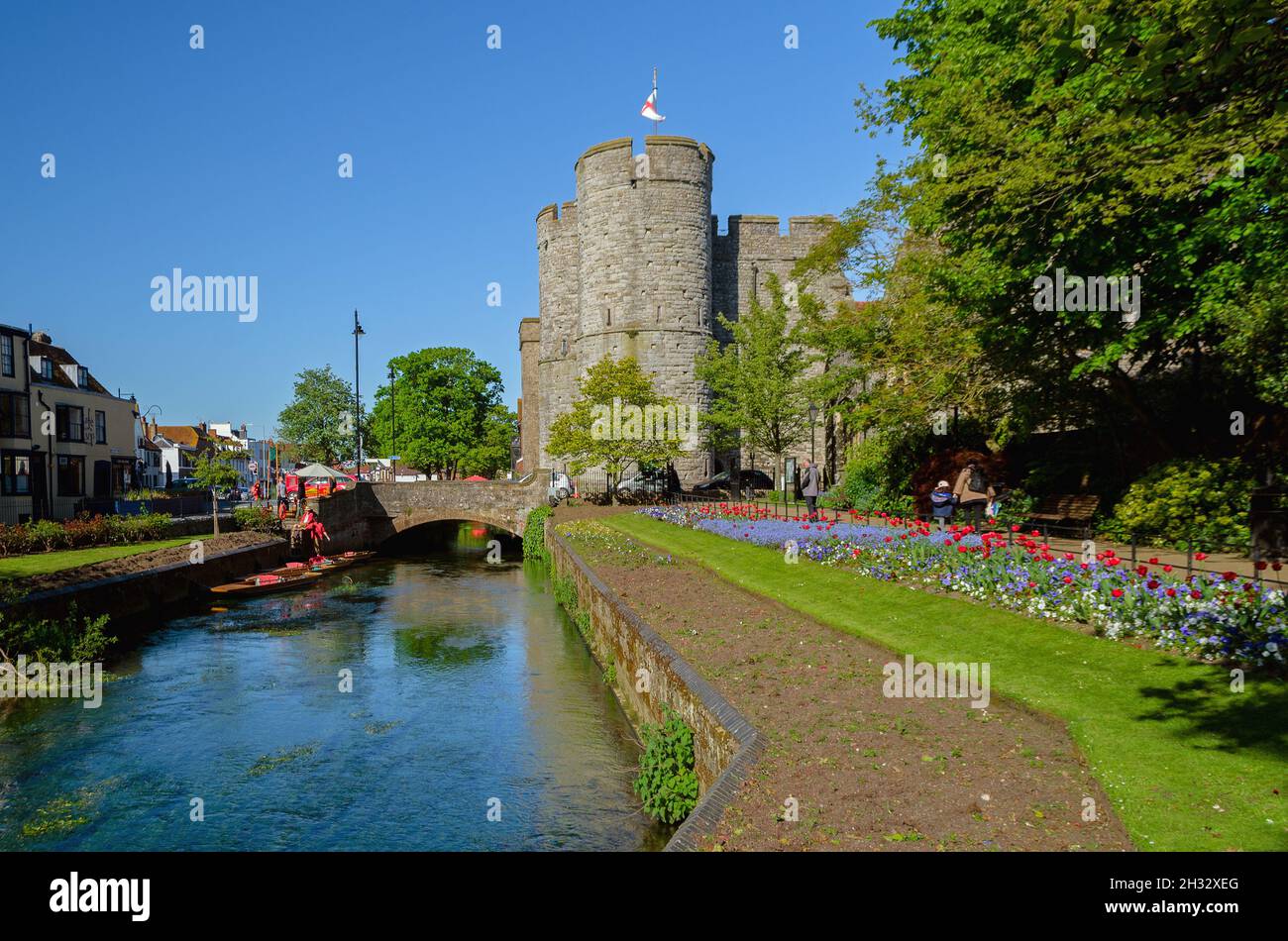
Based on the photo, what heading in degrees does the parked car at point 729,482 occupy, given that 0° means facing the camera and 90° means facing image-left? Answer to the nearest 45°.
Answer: approximately 90°

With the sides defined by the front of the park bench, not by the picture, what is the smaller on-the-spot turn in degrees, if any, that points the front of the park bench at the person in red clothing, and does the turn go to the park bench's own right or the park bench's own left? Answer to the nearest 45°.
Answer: approximately 45° to the park bench's own right

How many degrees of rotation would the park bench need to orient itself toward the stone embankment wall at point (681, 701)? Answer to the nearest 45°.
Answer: approximately 45° to its left

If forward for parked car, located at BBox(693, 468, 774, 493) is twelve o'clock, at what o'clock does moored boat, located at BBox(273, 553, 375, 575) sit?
The moored boat is roughly at 11 o'clock from the parked car.

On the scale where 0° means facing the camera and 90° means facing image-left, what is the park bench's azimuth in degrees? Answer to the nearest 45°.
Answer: approximately 45°
